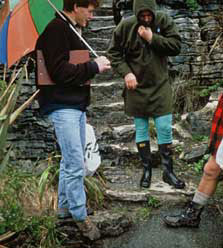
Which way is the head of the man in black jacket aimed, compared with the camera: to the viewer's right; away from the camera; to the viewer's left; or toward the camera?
to the viewer's right

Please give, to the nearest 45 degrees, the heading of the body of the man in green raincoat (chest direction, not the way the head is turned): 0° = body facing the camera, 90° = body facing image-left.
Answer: approximately 0°

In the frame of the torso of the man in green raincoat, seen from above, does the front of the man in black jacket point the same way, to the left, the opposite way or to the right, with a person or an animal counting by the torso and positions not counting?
to the left

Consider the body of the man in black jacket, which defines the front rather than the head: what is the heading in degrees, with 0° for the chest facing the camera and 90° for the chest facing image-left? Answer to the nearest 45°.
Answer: approximately 270°

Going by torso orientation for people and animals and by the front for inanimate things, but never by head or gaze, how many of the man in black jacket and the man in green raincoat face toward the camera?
1

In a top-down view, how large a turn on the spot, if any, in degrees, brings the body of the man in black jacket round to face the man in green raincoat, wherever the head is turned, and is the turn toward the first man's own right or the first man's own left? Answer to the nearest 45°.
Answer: approximately 45° to the first man's own left

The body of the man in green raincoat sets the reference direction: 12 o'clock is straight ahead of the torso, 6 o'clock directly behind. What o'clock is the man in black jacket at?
The man in black jacket is roughly at 1 o'clock from the man in green raincoat.
